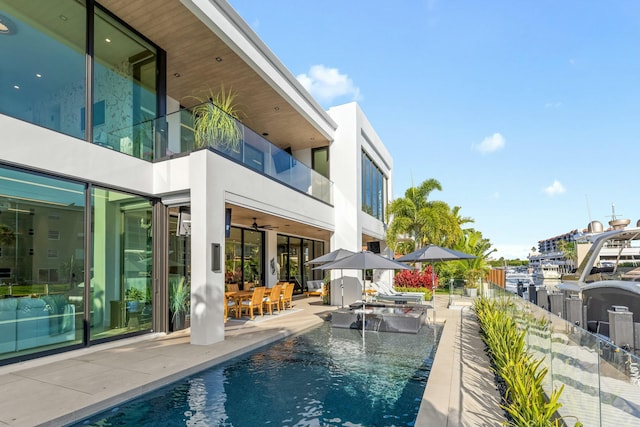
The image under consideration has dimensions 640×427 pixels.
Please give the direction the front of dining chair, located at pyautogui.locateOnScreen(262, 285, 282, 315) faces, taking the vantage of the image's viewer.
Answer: facing away from the viewer and to the left of the viewer

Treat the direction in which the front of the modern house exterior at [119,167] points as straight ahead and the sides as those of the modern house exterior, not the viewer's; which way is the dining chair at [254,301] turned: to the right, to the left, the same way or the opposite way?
the opposite way

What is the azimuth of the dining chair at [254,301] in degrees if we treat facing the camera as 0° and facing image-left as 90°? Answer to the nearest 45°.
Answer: approximately 135°

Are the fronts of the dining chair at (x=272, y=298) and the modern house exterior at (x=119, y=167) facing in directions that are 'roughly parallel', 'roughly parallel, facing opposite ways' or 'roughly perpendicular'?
roughly parallel, facing opposite ways

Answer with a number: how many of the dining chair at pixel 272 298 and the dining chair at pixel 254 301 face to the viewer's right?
0

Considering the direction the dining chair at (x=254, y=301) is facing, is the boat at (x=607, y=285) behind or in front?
behind

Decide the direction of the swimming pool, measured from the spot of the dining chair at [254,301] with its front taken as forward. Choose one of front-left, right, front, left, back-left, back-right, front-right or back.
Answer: back-left
